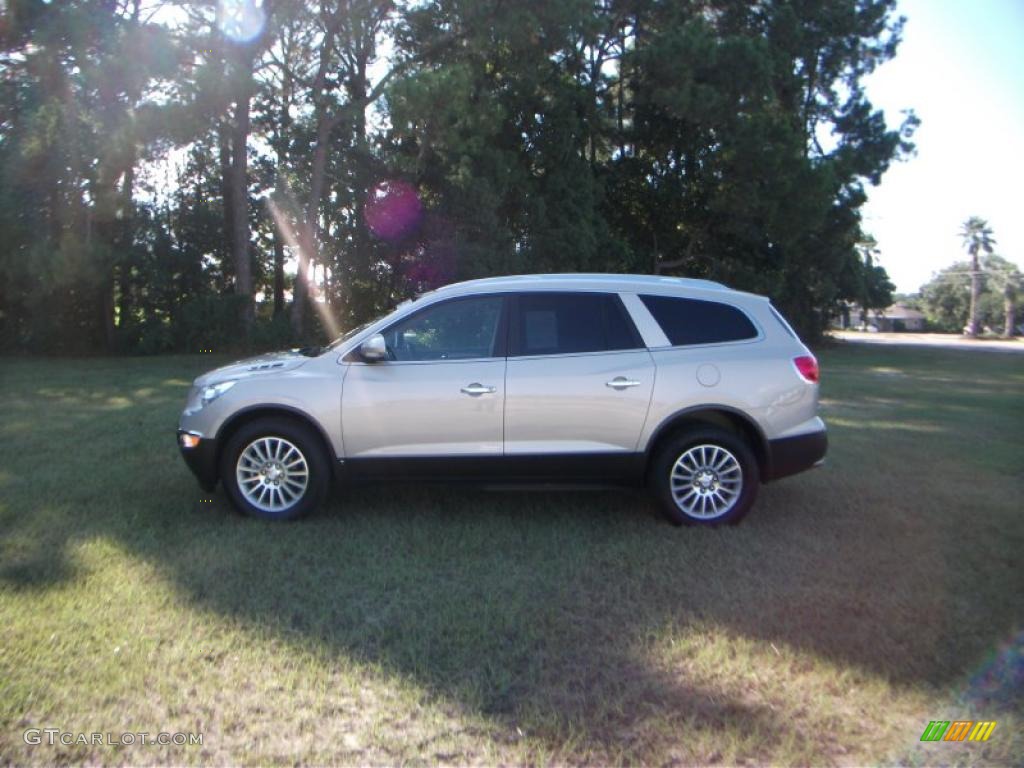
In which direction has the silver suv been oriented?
to the viewer's left
